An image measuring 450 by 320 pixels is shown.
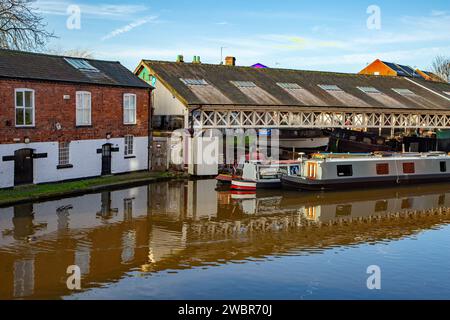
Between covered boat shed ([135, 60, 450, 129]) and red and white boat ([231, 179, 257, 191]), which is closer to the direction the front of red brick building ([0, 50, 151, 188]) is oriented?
the red and white boat

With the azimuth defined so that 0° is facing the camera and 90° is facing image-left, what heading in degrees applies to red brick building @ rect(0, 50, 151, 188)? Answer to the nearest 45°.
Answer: approximately 315°

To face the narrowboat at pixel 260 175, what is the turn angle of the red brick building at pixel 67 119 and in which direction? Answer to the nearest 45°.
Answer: approximately 45° to its left

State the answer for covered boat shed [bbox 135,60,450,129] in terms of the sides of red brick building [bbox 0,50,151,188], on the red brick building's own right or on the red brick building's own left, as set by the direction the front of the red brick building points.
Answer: on the red brick building's own left

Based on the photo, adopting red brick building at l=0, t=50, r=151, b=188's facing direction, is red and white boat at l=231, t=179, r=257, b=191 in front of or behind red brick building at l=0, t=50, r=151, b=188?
in front
